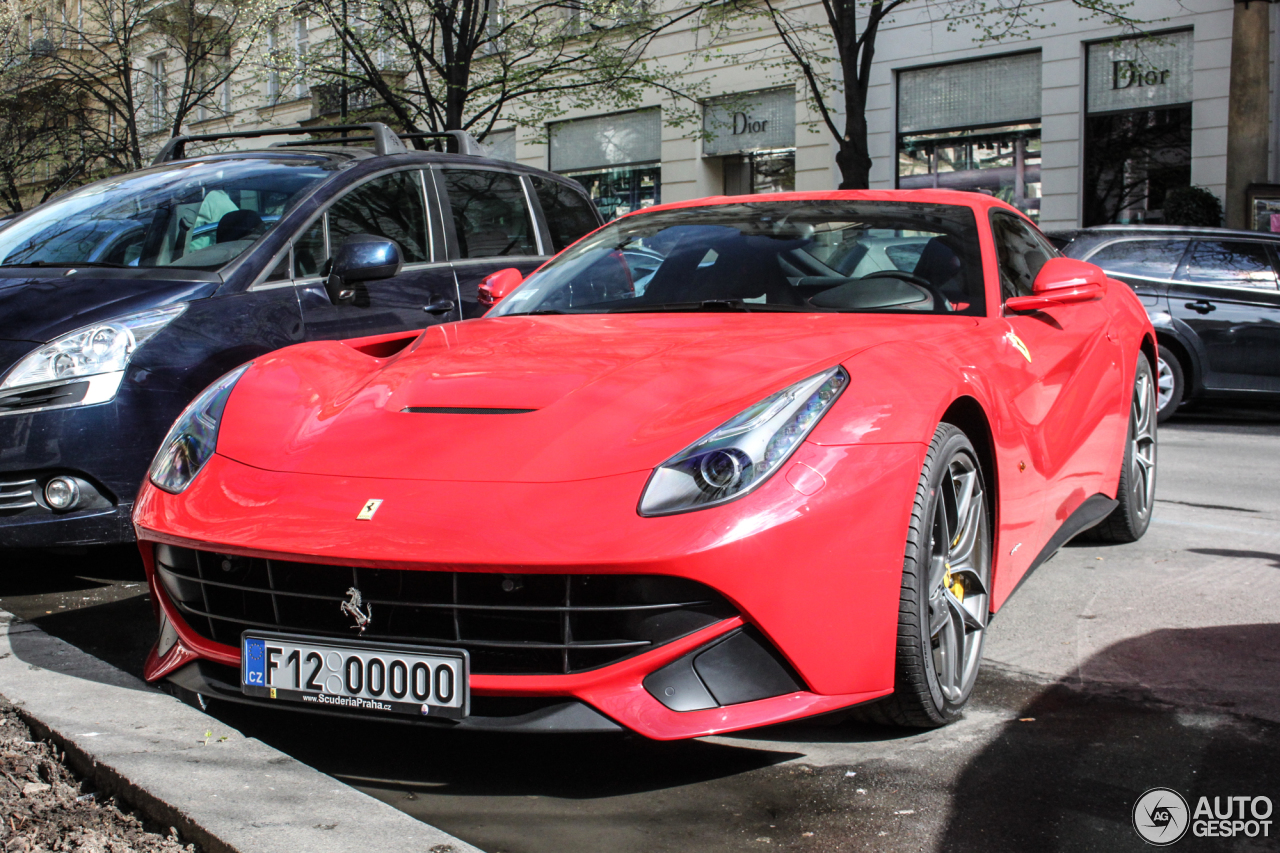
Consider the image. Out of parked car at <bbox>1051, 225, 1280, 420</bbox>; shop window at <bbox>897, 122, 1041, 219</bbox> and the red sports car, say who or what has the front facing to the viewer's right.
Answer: the parked car

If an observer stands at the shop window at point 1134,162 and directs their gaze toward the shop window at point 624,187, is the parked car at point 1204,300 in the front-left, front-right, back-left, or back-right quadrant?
back-left

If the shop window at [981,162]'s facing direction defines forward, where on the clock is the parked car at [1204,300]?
The parked car is roughly at 10 o'clock from the shop window.

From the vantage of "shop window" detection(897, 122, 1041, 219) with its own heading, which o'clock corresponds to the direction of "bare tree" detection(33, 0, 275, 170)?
The bare tree is roughly at 2 o'clock from the shop window.

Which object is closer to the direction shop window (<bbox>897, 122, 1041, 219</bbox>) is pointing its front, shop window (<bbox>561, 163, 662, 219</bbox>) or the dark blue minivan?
the dark blue minivan

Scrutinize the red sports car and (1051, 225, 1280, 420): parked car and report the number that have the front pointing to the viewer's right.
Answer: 1

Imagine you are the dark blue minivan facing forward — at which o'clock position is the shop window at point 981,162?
The shop window is roughly at 6 o'clock from the dark blue minivan.

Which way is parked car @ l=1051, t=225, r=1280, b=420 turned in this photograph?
to the viewer's right

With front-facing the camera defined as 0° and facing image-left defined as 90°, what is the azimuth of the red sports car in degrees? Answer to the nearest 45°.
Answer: approximately 45°

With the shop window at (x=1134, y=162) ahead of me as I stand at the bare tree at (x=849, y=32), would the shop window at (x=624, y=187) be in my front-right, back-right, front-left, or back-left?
back-left

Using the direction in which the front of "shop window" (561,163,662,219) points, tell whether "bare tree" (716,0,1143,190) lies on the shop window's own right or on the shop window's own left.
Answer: on the shop window's own left

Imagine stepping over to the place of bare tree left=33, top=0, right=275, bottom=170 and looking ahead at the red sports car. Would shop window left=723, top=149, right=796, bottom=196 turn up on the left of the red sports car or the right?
left

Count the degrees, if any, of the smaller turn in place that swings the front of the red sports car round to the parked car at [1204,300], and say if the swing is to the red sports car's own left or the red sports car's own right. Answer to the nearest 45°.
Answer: approximately 180°

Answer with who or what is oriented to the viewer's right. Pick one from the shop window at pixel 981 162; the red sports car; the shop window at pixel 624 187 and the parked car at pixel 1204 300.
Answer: the parked car

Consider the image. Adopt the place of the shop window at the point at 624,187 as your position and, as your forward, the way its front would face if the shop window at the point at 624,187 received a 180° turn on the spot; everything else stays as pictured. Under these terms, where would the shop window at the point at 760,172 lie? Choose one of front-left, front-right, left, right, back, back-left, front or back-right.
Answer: right
